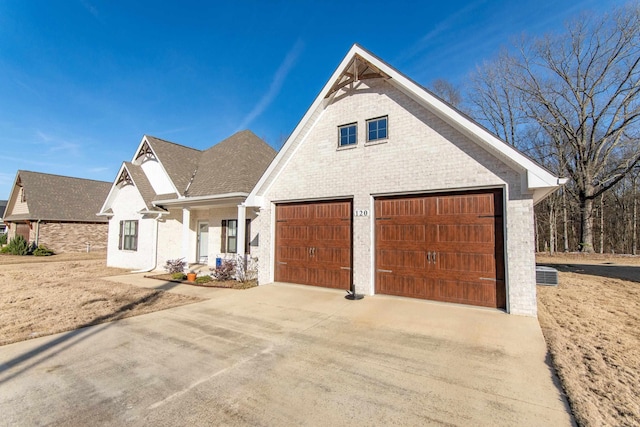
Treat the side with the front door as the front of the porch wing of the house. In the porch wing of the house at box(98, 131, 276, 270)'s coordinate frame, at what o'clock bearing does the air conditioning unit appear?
The air conditioning unit is roughly at 9 o'clock from the porch wing of the house.

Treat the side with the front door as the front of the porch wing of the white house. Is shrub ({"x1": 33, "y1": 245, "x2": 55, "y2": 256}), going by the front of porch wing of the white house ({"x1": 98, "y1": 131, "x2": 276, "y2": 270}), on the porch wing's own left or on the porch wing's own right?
on the porch wing's own right

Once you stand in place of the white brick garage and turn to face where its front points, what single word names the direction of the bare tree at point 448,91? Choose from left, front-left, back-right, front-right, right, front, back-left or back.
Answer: back-right

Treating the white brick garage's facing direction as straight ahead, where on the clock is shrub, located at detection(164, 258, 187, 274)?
The shrub is roughly at 2 o'clock from the white brick garage.

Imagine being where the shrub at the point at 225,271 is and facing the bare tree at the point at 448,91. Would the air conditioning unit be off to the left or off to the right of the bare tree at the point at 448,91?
right
